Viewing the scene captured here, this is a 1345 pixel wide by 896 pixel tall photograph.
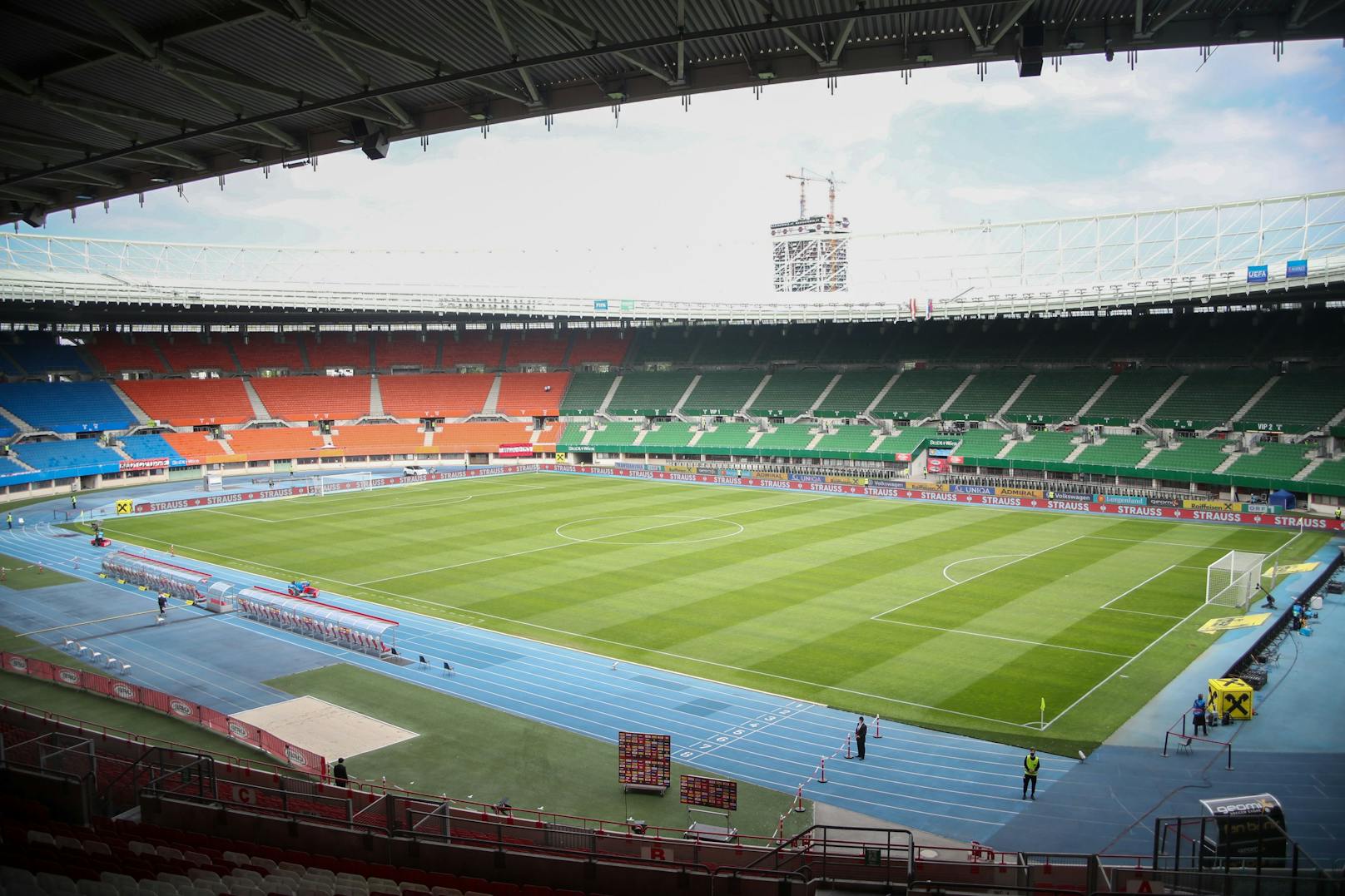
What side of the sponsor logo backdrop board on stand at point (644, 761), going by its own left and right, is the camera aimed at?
front

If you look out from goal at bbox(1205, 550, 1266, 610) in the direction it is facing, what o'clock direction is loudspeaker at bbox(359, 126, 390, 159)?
The loudspeaker is roughly at 10 o'clock from the goal.

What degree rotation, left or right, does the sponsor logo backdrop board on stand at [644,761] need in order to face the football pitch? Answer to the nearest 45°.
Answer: approximately 135° to its left

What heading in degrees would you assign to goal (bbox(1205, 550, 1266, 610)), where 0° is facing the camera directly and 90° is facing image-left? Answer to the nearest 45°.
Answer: approximately 90°

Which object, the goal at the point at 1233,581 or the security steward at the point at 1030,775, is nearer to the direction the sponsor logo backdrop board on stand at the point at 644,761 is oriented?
the security steward

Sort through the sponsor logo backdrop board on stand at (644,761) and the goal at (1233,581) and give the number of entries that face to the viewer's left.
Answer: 1

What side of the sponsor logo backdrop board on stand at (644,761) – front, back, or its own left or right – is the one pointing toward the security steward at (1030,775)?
left
